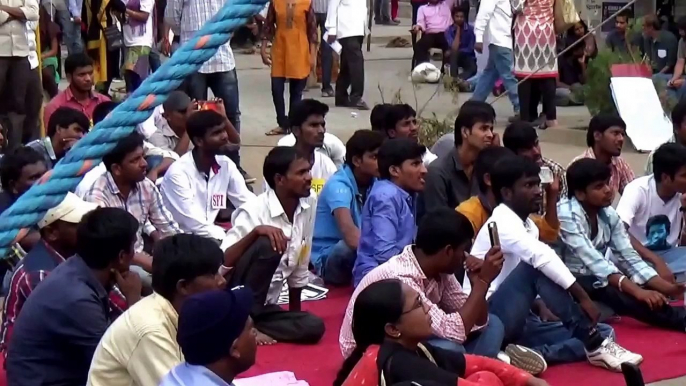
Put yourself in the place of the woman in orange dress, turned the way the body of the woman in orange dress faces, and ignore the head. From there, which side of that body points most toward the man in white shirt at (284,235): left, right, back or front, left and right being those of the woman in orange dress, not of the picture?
front

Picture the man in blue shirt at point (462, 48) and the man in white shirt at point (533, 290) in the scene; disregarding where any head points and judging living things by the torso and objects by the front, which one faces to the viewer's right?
the man in white shirt

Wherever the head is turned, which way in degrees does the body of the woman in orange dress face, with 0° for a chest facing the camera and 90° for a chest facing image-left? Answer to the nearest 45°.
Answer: approximately 0°

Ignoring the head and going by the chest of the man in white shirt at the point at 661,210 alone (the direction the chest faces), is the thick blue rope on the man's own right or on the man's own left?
on the man's own right

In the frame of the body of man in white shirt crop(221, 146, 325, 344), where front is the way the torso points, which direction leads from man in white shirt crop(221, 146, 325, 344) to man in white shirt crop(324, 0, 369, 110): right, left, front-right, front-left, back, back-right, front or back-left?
back-left

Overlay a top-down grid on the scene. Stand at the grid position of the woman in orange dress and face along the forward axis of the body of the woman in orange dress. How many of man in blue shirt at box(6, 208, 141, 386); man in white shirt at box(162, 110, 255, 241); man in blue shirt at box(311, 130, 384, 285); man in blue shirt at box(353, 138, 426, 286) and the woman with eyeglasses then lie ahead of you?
5
